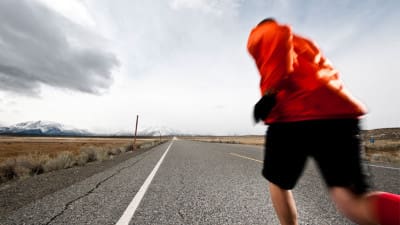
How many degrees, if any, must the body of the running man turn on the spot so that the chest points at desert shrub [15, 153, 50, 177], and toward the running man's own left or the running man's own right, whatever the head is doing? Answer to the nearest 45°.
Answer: approximately 45° to the running man's own left

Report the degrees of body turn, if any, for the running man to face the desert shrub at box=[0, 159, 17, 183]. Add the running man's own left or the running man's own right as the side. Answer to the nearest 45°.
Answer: approximately 45° to the running man's own left

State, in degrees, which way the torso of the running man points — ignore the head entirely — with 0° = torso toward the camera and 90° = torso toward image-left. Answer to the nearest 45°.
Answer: approximately 135°

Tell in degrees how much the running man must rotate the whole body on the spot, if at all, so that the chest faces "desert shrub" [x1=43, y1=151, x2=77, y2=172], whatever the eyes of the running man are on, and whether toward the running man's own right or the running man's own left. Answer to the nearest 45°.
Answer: approximately 45° to the running man's own left
